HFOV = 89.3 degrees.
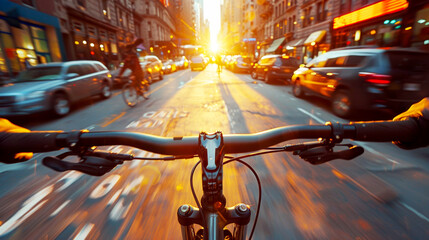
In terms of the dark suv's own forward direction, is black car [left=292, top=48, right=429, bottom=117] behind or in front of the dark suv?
behind

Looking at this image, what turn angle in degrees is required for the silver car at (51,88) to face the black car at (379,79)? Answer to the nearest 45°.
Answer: approximately 90° to its left

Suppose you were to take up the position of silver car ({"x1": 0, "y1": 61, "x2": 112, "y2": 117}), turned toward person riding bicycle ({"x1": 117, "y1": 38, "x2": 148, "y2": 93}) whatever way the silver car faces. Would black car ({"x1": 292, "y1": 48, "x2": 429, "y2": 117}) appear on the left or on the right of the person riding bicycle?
right

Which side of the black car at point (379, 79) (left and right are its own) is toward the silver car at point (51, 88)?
left

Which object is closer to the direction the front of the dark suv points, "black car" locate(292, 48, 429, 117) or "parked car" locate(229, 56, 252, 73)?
the parked car

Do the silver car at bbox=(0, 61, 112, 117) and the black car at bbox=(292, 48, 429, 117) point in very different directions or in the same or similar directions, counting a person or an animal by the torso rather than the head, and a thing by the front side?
very different directions

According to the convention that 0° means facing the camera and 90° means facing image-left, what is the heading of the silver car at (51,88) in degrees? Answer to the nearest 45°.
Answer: approximately 45°

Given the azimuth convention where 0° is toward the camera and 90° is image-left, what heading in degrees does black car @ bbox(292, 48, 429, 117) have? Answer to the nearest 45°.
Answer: approximately 135°

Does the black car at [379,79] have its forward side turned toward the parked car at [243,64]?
yes

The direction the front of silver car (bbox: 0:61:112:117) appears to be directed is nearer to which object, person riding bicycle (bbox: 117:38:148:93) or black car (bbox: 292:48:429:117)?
the black car

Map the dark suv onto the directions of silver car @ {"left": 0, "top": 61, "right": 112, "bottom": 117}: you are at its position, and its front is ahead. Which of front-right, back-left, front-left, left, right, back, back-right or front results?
back-left

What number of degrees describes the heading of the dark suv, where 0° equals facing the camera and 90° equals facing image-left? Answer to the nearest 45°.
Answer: approximately 135°

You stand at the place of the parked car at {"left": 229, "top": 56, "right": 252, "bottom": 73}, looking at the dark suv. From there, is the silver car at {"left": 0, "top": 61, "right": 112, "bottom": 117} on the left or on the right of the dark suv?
right

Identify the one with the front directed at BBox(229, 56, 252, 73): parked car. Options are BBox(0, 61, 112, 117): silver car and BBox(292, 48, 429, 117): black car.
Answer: the black car
